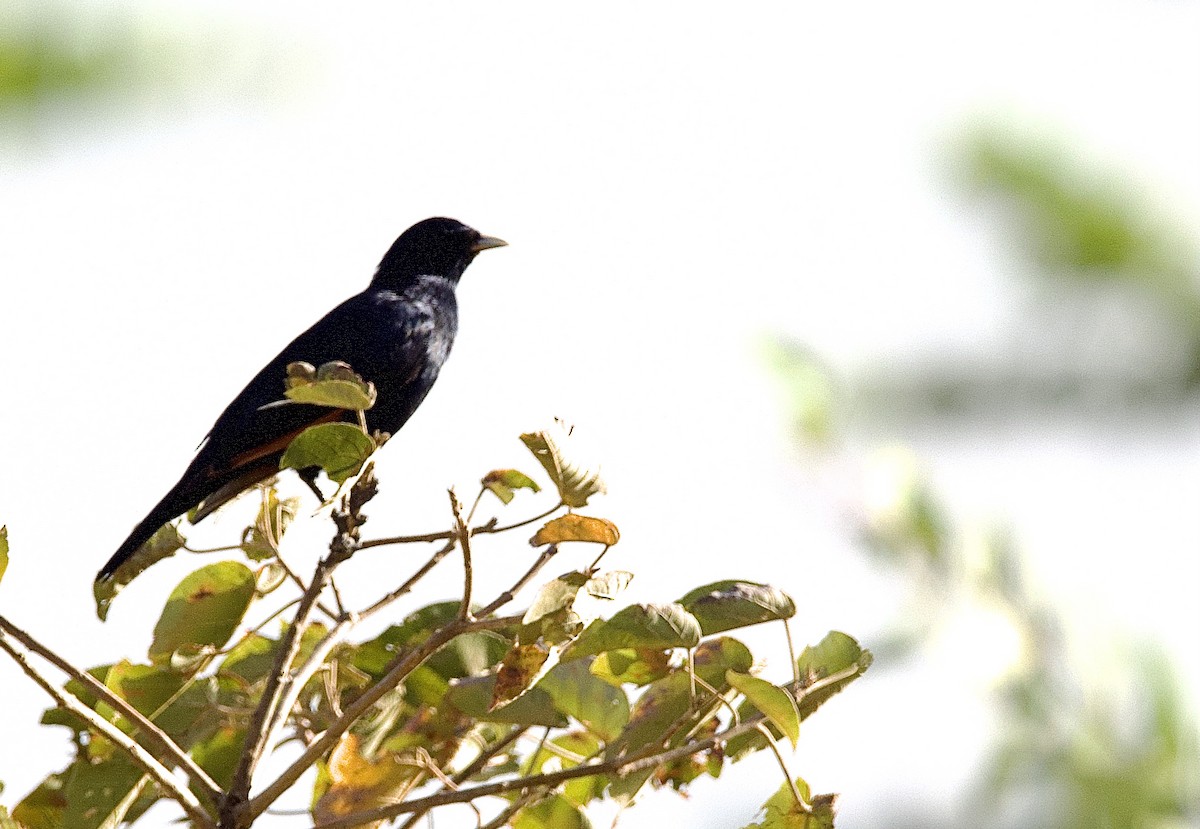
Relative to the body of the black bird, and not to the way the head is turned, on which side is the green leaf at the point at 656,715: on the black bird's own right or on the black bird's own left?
on the black bird's own right

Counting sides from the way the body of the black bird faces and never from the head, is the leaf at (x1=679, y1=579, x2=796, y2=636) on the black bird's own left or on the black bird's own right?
on the black bird's own right

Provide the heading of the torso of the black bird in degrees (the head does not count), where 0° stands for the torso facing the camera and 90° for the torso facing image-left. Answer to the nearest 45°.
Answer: approximately 270°
